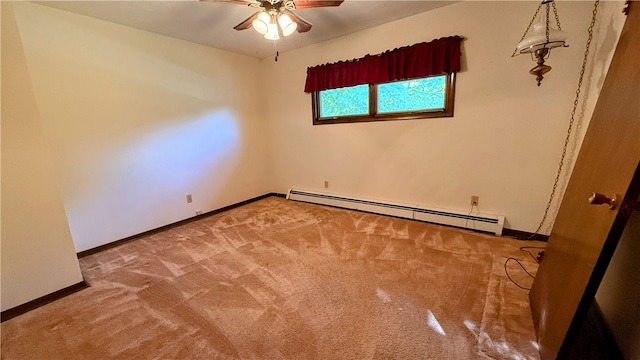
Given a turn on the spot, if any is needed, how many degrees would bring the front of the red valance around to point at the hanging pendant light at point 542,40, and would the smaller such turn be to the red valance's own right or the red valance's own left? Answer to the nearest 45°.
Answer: approximately 90° to the red valance's own left

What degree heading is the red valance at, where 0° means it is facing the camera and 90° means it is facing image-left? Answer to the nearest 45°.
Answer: approximately 45°

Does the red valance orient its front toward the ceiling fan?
yes

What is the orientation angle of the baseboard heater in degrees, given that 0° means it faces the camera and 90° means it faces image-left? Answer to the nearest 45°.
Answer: approximately 45°

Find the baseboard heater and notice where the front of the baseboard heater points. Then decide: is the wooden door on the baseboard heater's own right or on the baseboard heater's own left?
on the baseboard heater's own left
